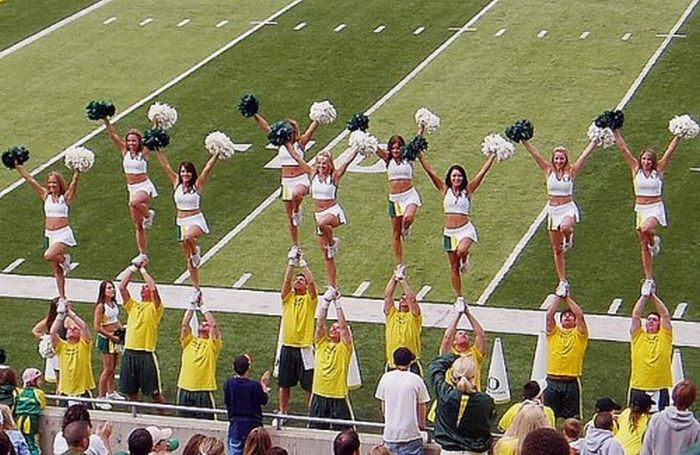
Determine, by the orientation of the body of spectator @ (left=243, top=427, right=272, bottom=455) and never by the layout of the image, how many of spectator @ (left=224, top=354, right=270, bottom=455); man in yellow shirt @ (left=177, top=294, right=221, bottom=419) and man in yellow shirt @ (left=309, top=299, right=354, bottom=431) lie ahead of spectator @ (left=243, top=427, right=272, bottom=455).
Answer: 3

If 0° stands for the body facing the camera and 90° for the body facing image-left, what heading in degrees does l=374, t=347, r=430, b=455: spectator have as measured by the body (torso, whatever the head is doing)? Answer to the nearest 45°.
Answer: approximately 180°

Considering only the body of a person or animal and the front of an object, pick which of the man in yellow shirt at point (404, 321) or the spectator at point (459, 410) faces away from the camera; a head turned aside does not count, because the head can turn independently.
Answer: the spectator

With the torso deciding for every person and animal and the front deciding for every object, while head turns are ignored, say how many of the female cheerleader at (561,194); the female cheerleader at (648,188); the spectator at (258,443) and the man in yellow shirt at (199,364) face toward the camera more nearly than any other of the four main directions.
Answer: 3

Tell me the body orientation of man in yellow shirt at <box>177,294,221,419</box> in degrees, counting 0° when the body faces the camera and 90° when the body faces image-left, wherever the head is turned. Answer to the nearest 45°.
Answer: approximately 0°

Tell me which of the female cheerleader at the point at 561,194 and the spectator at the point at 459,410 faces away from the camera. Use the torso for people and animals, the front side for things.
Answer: the spectator

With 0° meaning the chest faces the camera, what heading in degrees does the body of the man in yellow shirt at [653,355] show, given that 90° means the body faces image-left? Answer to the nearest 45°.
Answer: approximately 0°

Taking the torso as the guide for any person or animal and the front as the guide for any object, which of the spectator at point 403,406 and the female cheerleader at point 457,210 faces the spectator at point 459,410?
the female cheerleader

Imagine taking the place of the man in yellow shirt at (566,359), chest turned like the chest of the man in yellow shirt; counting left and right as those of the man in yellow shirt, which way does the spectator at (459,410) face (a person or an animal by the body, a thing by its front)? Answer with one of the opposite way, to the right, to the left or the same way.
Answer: the opposite way
